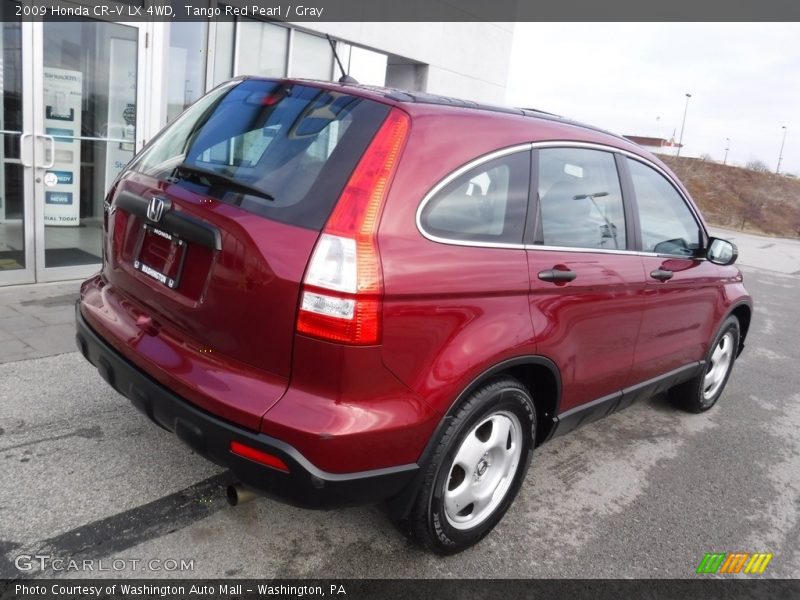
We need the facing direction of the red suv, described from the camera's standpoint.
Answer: facing away from the viewer and to the right of the viewer

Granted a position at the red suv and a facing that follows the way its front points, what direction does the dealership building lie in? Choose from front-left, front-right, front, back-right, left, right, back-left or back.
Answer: left
